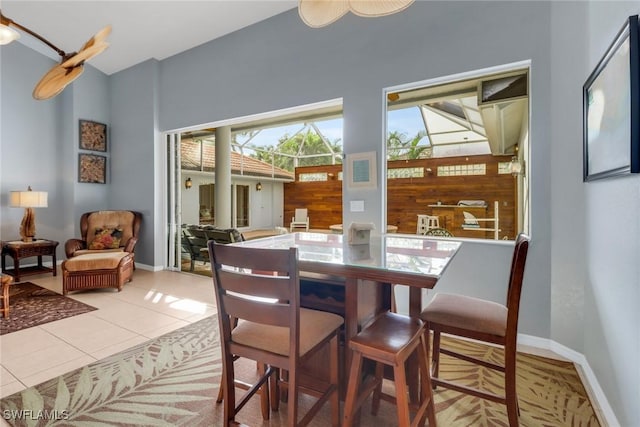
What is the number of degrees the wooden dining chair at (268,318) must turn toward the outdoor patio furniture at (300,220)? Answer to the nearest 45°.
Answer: approximately 45° to its left

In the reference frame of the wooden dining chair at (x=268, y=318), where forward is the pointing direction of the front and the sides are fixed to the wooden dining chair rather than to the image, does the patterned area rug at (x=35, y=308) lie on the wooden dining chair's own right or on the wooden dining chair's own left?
on the wooden dining chair's own left

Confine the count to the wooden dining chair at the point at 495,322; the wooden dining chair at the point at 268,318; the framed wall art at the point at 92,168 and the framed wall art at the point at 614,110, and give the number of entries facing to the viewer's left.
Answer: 2

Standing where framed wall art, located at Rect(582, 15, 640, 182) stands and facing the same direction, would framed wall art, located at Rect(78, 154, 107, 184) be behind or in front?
in front

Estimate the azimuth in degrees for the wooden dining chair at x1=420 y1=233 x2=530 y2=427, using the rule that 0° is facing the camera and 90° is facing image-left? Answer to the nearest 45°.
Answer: approximately 90°

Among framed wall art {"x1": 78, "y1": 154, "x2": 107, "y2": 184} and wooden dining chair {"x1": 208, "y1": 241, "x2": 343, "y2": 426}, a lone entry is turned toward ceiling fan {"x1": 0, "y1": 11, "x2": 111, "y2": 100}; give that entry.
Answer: the framed wall art

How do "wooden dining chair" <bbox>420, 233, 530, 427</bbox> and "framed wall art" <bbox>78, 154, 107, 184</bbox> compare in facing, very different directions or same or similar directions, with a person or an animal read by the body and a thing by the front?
very different directions

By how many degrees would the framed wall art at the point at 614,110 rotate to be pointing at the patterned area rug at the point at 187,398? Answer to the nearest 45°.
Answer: approximately 45° to its left

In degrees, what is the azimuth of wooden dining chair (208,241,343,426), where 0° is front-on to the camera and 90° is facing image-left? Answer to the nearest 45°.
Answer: approximately 225°

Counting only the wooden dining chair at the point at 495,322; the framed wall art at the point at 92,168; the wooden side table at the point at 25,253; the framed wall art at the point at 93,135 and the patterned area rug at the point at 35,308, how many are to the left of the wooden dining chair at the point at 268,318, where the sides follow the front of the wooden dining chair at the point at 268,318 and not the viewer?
4
